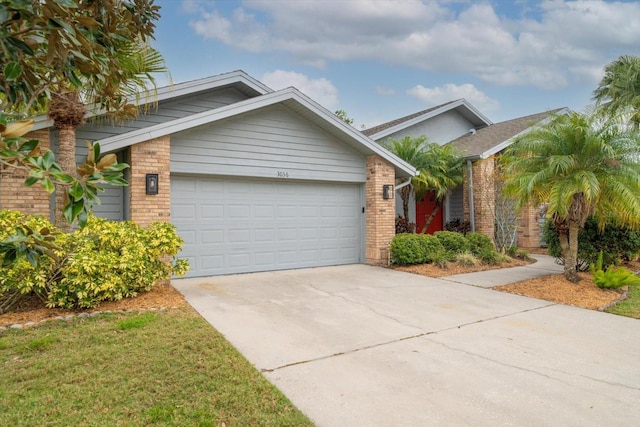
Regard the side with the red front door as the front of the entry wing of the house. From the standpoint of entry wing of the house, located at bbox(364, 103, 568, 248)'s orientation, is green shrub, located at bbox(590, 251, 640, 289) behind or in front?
in front

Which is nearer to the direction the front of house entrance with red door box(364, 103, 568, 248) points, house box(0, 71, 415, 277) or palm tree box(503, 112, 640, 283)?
the palm tree

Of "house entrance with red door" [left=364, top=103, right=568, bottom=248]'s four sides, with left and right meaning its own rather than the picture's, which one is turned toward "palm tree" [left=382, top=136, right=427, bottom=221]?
right

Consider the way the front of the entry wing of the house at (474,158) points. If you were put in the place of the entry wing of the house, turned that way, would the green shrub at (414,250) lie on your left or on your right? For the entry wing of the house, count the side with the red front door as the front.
on your right

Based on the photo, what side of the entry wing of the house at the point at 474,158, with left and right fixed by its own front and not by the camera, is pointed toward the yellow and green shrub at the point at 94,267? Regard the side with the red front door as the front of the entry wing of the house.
right

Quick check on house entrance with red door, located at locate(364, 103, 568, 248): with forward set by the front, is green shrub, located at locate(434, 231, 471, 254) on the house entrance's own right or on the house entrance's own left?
on the house entrance's own right

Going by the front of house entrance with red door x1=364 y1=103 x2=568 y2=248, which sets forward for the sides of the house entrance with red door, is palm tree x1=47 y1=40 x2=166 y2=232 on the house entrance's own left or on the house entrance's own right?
on the house entrance's own right

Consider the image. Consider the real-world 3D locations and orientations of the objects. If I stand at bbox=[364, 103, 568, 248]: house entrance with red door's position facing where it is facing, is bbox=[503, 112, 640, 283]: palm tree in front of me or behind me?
in front

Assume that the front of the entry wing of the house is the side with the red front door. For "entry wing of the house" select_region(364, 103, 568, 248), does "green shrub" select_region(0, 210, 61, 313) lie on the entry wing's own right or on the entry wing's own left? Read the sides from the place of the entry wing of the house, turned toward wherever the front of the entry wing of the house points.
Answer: on the entry wing's own right

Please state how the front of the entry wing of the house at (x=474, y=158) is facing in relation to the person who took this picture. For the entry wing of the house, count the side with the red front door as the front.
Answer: facing the viewer and to the right of the viewer
